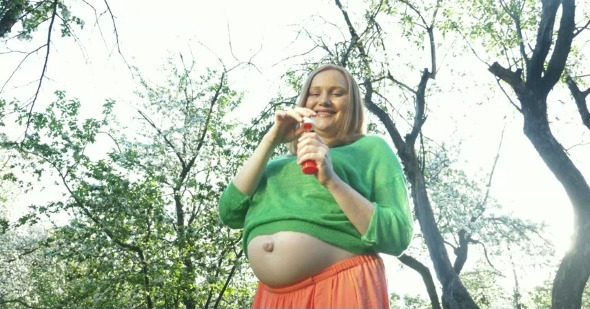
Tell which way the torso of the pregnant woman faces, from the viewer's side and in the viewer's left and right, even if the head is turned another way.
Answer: facing the viewer and to the left of the viewer

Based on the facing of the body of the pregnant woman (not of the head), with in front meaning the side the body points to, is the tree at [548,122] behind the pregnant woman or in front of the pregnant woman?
behind
